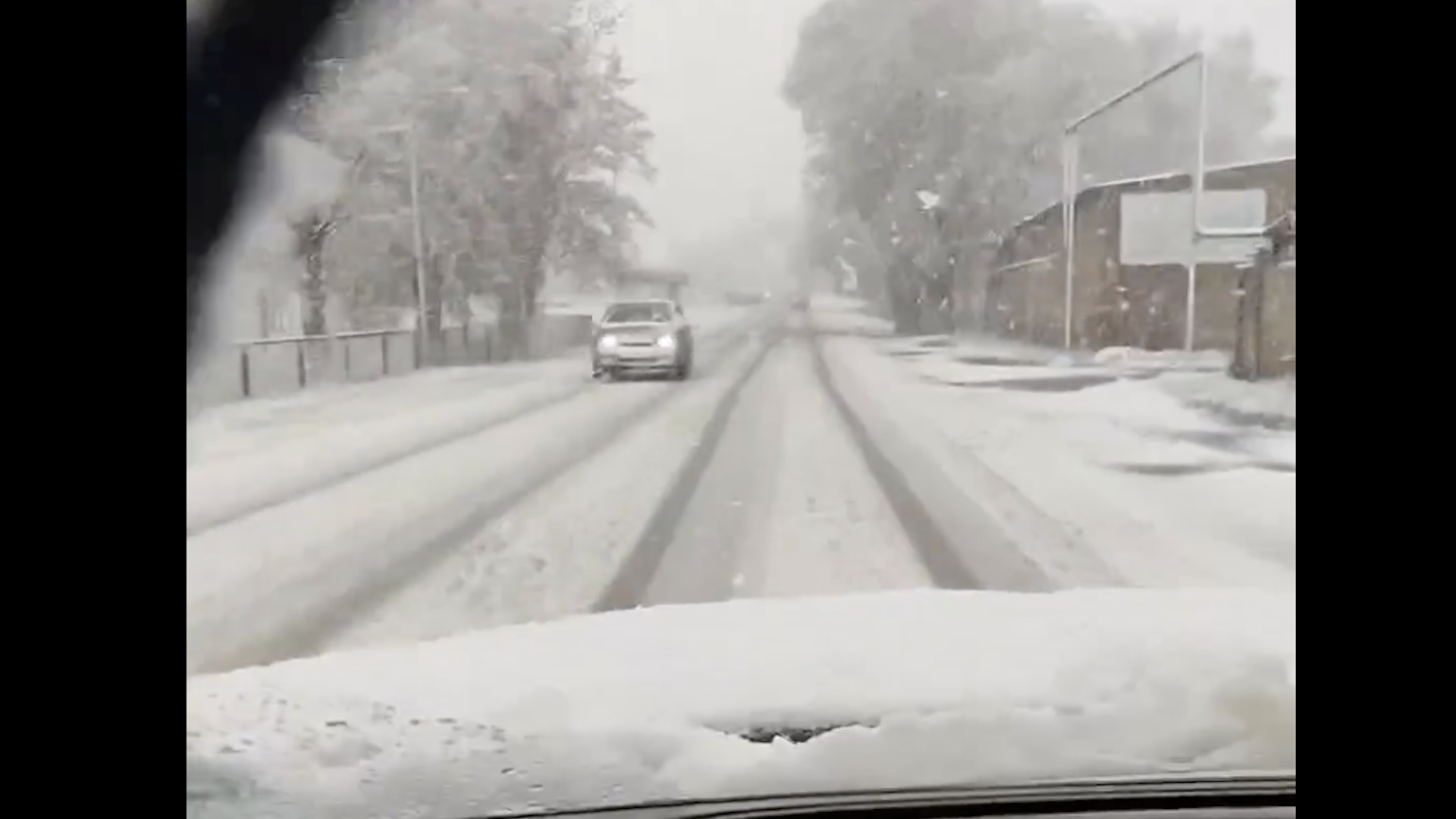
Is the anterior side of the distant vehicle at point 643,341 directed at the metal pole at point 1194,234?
no

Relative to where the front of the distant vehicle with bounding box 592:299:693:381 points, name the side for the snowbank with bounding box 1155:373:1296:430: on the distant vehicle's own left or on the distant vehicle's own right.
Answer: on the distant vehicle's own left

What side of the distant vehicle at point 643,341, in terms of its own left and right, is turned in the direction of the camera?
front

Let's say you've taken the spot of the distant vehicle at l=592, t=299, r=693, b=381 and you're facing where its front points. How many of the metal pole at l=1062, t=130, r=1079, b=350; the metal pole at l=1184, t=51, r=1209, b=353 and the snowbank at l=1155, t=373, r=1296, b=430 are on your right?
0

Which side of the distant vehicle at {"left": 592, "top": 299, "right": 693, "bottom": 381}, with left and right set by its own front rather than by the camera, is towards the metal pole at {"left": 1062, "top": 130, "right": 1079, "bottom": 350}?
left
